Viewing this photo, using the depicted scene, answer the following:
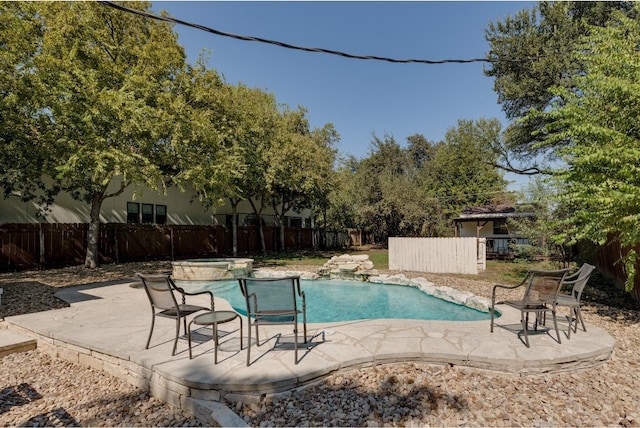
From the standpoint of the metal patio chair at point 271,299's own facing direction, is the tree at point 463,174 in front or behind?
in front

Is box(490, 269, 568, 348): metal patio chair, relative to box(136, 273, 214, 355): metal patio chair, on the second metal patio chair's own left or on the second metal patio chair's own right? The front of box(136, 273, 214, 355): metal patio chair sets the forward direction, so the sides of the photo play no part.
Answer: on the second metal patio chair's own right

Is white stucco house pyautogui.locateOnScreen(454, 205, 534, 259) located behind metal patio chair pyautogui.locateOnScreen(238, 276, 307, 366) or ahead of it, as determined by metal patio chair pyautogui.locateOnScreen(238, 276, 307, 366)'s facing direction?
ahead

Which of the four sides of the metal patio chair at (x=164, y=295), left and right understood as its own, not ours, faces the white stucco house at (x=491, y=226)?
front

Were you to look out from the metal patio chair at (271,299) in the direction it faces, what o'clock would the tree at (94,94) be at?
The tree is roughly at 11 o'clock from the metal patio chair.

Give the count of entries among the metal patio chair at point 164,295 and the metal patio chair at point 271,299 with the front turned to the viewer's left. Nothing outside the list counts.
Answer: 0

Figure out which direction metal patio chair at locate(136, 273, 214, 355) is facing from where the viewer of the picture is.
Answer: facing away from the viewer and to the right of the viewer

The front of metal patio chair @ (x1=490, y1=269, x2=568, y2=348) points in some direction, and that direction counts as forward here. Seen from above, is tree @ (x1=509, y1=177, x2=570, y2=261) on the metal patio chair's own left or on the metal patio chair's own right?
on the metal patio chair's own right

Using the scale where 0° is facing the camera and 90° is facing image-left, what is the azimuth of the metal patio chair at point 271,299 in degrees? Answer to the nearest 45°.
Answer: approximately 180°

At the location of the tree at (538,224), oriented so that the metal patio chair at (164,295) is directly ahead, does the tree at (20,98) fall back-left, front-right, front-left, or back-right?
front-right

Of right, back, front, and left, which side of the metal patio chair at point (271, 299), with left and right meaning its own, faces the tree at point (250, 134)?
front
